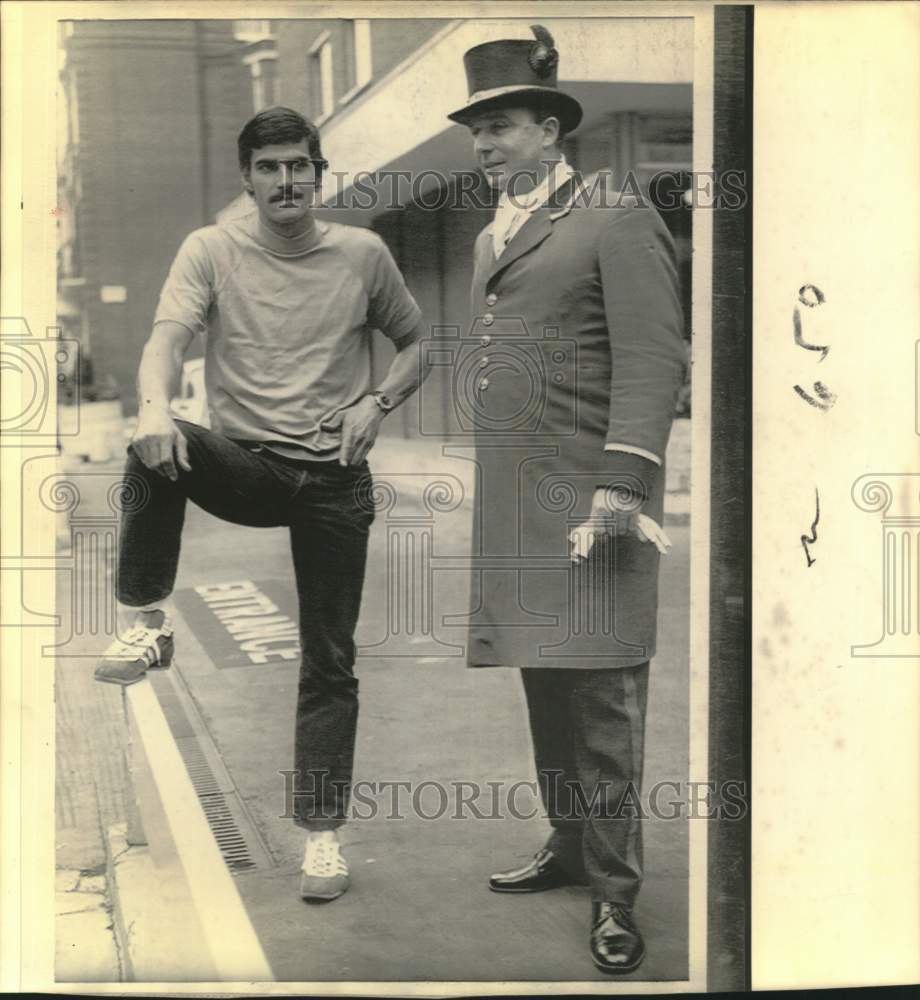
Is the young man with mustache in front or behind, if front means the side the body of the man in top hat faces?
in front

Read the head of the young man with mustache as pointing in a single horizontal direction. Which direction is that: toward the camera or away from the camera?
toward the camera

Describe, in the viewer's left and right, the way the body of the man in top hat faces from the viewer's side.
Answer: facing the viewer and to the left of the viewer

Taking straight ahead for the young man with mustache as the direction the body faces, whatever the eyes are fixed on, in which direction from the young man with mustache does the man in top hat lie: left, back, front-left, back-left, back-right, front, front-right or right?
left

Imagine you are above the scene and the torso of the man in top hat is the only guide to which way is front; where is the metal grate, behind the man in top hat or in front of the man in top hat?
in front

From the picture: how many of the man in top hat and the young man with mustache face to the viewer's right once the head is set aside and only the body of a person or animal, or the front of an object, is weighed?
0

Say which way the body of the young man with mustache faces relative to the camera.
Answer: toward the camera
